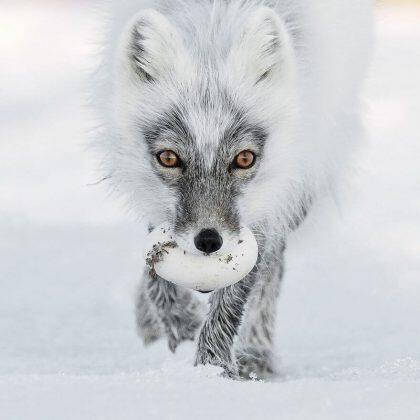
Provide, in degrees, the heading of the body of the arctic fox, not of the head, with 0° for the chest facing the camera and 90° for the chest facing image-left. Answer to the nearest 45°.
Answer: approximately 0°
